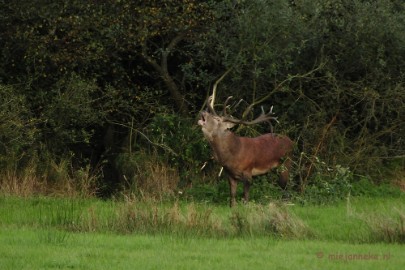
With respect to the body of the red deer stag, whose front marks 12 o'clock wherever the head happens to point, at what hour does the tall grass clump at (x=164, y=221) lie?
The tall grass clump is roughly at 11 o'clock from the red deer stag.

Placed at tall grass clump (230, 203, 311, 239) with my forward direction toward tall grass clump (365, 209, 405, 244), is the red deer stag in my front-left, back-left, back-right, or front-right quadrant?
back-left

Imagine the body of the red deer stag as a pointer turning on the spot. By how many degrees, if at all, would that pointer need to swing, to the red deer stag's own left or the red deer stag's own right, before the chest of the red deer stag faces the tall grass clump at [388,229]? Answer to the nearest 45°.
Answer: approximately 90° to the red deer stag's own left

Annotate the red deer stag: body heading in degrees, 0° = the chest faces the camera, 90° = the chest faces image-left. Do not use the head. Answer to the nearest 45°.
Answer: approximately 45°

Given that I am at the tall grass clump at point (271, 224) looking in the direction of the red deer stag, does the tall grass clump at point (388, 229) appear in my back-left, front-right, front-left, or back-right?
back-right

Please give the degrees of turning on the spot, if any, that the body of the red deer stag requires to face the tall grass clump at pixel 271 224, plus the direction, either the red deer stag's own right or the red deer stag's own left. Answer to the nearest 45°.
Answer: approximately 45° to the red deer stag's own left
